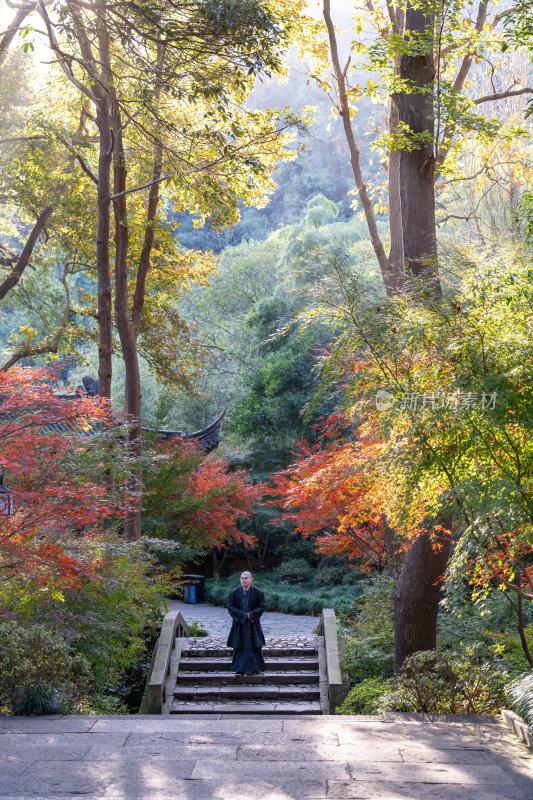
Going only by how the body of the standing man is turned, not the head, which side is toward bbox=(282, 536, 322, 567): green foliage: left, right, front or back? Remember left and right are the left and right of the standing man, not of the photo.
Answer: back

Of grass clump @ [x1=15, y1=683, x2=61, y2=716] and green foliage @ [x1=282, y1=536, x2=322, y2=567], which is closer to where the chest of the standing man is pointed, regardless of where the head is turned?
the grass clump

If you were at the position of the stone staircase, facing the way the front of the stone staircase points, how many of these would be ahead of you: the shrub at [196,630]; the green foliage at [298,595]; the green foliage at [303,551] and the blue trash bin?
0

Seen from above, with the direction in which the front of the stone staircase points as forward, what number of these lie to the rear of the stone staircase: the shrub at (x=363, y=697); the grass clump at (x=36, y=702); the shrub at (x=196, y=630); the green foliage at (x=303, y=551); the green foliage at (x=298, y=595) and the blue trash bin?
4

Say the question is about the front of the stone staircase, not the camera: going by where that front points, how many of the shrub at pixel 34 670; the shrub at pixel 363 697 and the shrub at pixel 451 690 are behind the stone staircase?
0

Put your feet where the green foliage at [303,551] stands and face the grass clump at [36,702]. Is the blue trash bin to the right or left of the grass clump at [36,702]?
right

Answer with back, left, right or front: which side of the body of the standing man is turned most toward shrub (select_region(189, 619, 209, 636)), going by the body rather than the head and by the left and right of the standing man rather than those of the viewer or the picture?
back

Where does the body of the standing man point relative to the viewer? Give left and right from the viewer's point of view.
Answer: facing the viewer

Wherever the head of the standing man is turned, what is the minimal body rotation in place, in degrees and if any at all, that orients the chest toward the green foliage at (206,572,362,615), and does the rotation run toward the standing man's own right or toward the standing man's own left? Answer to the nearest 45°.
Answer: approximately 180°

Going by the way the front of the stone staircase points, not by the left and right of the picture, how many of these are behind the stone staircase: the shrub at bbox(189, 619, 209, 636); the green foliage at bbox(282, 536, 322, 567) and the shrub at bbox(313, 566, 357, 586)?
3
